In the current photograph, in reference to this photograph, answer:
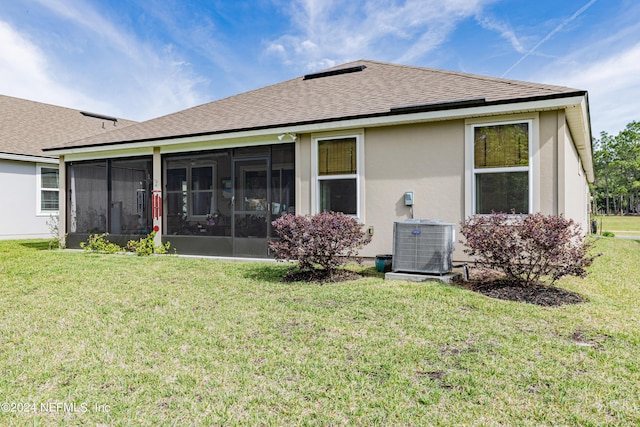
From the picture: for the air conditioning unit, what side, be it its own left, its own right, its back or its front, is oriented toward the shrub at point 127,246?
right

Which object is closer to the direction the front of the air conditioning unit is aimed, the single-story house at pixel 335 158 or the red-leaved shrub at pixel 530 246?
the red-leaved shrub

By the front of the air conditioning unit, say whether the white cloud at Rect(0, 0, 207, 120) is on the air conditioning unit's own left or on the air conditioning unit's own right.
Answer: on the air conditioning unit's own right

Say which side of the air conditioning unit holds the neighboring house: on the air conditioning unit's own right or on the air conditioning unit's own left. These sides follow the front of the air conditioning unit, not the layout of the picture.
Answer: on the air conditioning unit's own right

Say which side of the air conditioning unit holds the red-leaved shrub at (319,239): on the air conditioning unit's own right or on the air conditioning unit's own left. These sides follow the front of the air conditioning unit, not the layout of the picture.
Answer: on the air conditioning unit's own right

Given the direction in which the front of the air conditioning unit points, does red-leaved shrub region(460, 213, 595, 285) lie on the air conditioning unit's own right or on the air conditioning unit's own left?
on the air conditioning unit's own left

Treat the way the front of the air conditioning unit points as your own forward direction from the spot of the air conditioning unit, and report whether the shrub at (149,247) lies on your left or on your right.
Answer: on your right

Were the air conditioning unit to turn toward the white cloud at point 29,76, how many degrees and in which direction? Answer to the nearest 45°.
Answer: approximately 90° to its right

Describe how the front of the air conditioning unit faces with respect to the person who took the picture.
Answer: facing the viewer

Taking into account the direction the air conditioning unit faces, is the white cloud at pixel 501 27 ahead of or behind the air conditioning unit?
behind
